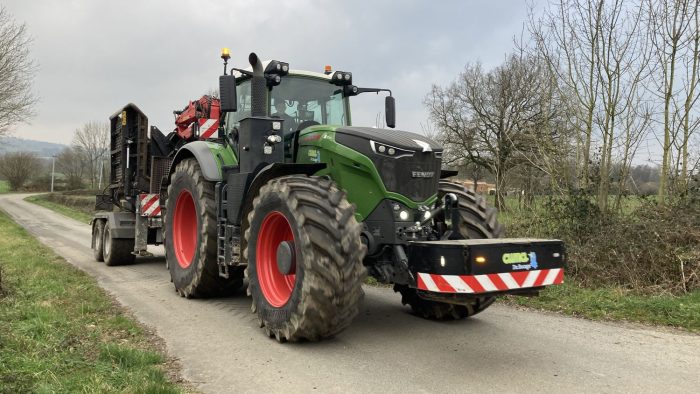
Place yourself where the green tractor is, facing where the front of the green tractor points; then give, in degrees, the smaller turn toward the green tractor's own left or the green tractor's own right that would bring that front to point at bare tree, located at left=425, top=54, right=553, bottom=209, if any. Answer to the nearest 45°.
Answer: approximately 135° to the green tractor's own left

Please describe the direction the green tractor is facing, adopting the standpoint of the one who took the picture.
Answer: facing the viewer and to the right of the viewer
